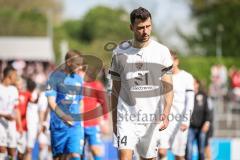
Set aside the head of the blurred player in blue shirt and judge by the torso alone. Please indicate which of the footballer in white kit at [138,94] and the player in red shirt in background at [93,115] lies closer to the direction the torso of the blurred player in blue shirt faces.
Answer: the footballer in white kit

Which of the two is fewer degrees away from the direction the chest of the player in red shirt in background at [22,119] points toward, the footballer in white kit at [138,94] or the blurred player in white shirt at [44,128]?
the footballer in white kit

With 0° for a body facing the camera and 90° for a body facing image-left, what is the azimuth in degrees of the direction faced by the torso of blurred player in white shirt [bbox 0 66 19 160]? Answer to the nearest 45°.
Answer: approximately 315°

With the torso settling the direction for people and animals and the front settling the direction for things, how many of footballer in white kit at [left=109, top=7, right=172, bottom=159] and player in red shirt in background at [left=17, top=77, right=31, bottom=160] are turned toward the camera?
2

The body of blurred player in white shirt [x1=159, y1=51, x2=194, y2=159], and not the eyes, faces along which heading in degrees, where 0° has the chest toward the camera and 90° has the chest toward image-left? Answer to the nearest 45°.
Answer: approximately 45°

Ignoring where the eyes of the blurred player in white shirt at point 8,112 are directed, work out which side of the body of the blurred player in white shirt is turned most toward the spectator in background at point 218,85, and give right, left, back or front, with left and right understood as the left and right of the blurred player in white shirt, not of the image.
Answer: left

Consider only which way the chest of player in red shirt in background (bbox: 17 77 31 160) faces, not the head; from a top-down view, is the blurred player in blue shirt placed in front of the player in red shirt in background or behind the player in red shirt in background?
in front

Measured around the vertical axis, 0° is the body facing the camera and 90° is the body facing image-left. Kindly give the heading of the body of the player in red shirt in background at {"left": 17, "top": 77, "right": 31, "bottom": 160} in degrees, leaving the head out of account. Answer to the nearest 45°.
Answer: approximately 0°

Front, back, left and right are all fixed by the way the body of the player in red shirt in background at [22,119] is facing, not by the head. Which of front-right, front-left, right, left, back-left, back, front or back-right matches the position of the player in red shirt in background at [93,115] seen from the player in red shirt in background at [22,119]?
front-left

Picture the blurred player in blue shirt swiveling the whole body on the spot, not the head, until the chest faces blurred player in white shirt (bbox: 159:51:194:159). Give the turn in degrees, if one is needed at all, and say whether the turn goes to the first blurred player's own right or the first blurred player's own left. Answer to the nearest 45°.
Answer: approximately 45° to the first blurred player's own left

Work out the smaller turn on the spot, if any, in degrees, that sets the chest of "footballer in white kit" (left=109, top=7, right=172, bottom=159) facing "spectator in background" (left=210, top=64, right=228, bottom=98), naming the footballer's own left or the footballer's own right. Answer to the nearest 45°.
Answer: approximately 180°

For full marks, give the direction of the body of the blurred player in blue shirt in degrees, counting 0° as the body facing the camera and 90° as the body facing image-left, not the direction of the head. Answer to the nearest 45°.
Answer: approximately 315°

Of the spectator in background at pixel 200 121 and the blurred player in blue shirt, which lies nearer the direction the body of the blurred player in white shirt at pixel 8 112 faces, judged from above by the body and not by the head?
the blurred player in blue shirt
